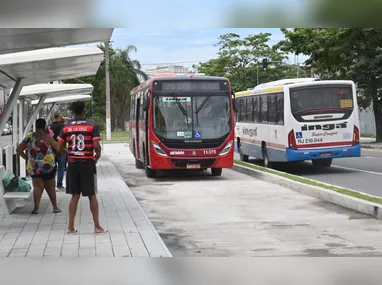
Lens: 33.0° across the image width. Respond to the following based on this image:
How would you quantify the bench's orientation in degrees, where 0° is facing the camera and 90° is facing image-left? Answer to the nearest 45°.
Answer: approximately 270°

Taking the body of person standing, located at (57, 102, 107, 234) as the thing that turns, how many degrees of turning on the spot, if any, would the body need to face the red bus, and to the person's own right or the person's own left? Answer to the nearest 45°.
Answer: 0° — they already face it

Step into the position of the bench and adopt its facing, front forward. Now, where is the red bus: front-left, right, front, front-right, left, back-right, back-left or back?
front-left

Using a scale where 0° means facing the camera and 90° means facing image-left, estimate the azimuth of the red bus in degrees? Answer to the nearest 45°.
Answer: approximately 0°

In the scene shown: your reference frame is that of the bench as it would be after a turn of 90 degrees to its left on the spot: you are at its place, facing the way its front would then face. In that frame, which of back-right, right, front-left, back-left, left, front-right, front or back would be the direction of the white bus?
front-right

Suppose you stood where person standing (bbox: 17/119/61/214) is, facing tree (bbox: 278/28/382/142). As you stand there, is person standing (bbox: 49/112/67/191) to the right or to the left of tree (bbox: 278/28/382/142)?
left

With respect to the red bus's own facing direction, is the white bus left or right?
on its left

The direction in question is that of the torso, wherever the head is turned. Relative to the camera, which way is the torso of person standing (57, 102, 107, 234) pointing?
away from the camera

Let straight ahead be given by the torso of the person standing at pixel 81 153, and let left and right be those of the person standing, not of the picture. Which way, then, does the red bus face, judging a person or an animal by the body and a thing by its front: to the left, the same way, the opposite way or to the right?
the opposite way

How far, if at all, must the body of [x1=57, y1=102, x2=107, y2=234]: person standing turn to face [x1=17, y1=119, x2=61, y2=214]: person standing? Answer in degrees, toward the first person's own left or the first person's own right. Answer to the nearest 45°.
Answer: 0° — they already face them

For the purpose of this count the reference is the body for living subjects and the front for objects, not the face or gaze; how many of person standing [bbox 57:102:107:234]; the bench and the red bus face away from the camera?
1

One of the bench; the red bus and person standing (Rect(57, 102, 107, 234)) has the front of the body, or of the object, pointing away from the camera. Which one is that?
the person standing

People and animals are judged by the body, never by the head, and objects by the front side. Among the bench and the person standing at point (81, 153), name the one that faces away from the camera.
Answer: the person standing

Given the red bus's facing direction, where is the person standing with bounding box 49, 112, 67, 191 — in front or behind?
in front

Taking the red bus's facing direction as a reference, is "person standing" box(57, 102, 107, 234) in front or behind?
in front
